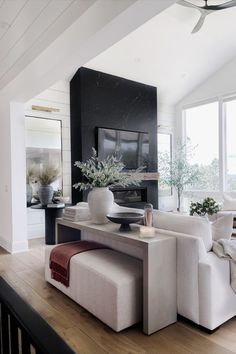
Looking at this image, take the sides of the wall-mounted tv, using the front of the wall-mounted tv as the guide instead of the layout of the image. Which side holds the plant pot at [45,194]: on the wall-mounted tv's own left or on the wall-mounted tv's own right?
on the wall-mounted tv's own right

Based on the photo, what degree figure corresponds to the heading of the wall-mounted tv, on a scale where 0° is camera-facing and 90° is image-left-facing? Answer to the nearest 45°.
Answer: approximately 315°

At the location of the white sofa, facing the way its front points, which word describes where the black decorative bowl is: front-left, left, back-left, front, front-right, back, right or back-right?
back-left

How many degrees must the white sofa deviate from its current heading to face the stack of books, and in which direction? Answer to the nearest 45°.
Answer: approximately 135° to its left

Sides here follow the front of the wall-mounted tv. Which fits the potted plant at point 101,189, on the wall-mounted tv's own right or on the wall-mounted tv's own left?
on the wall-mounted tv's own right

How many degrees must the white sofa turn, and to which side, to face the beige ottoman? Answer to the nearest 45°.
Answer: approximately 135° to its left

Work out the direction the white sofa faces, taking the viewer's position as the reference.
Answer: facing away from the viewer and to the right of the viewer

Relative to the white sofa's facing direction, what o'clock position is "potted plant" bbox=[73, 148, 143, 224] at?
The potted plant is roughly at 8 o'clock from the white sofa.

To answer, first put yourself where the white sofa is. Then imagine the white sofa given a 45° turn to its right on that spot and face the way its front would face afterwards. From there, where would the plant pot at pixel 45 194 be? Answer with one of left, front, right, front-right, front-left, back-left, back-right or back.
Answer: back-left

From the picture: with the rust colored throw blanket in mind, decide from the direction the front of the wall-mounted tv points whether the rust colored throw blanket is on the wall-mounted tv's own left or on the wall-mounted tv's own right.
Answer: on the wall-mounted tv's own right
